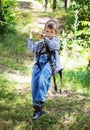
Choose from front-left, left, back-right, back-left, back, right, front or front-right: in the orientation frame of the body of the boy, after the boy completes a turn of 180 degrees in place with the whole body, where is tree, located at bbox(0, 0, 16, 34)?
front-left

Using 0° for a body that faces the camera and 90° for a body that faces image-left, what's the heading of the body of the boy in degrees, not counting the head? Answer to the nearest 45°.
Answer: approximately 45°
